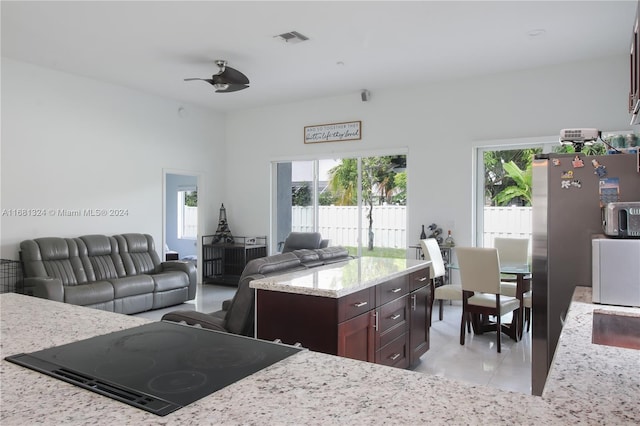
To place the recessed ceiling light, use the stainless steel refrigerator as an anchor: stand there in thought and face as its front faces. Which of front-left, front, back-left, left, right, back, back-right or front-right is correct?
right

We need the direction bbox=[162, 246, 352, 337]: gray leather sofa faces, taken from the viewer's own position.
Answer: facing away from the viewer and to the left of the viewer

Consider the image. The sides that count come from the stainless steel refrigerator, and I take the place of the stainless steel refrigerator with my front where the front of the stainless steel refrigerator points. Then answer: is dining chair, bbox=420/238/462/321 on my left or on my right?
on my right

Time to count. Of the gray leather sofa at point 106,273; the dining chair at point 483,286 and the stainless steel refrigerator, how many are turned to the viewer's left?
1

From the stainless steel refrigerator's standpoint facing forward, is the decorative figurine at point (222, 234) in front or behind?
in front

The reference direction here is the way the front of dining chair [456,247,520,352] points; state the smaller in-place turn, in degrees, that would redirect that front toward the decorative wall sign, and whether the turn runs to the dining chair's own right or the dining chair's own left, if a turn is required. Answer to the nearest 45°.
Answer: approximately 90° to the dining chair's own left

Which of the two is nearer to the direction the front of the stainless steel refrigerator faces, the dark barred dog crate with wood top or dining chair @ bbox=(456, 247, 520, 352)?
the dark barred dog crate with wood top

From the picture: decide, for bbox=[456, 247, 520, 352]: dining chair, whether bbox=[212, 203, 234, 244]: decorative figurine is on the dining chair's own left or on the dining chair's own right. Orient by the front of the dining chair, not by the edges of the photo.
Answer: on the dining chair's own left

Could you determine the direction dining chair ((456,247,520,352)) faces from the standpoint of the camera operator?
facing away from the viewer and to the right of the viewer

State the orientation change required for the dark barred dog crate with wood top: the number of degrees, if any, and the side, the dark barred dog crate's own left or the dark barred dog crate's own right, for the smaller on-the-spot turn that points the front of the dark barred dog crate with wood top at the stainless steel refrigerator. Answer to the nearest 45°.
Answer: approximately 45° to the dark barred dog crate's own left

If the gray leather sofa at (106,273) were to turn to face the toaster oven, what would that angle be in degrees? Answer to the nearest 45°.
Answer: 0° — it already faces it

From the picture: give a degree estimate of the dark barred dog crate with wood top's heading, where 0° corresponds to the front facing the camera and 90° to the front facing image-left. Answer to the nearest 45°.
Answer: approximately 45°
